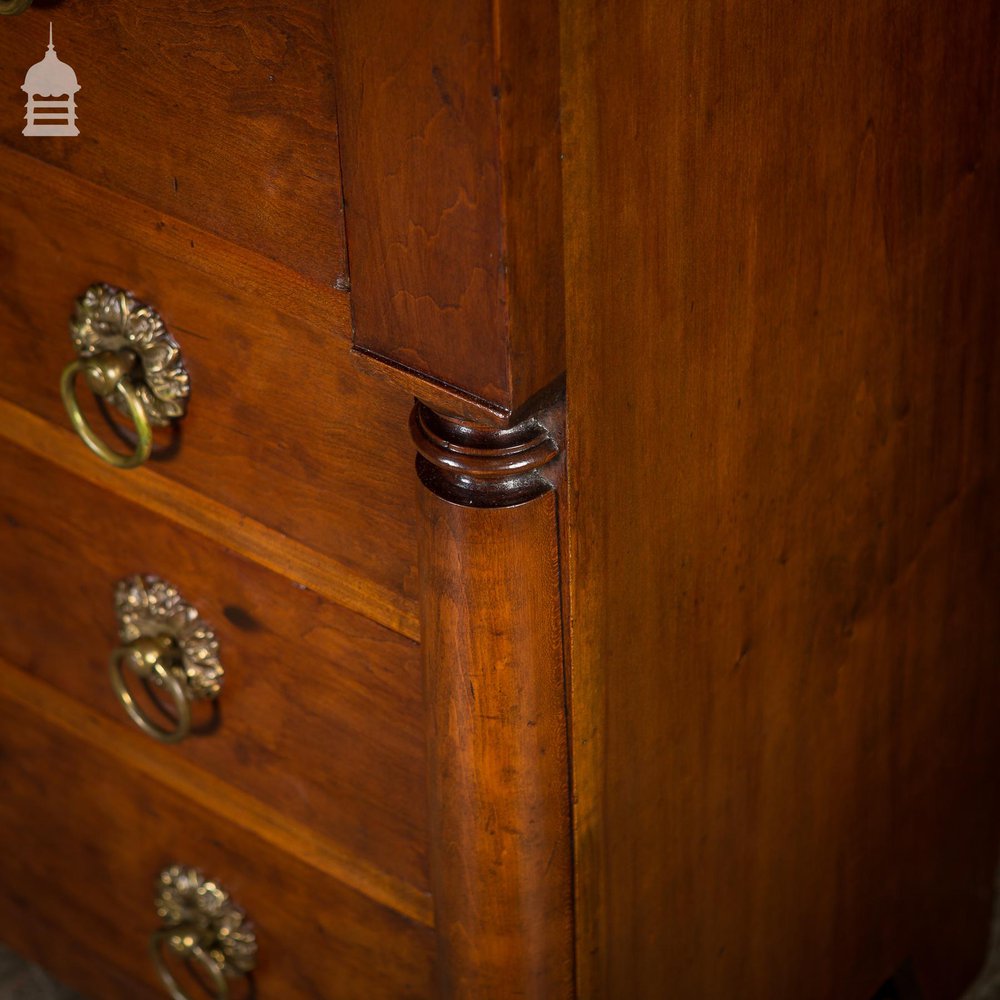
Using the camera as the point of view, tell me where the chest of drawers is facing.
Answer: facing the viewer and to the left of the viewer
